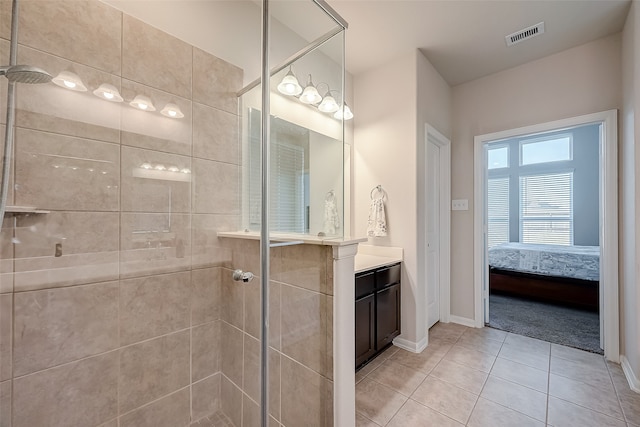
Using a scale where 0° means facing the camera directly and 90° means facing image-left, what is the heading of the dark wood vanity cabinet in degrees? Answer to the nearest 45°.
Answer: approximately 315°

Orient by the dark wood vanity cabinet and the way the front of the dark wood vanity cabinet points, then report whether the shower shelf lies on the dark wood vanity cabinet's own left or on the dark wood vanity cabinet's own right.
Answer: on the dark wood vanity cabinet's own right

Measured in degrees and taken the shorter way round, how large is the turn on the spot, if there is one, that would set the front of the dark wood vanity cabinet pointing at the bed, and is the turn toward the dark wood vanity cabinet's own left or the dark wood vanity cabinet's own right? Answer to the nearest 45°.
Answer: approximately 90° to the dark wood vanity cabinet's own left

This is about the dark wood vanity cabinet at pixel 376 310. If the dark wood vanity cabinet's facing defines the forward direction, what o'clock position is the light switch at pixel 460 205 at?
The light switch is roughly at 9 o'clock from the dark wood vanity cabinet.
